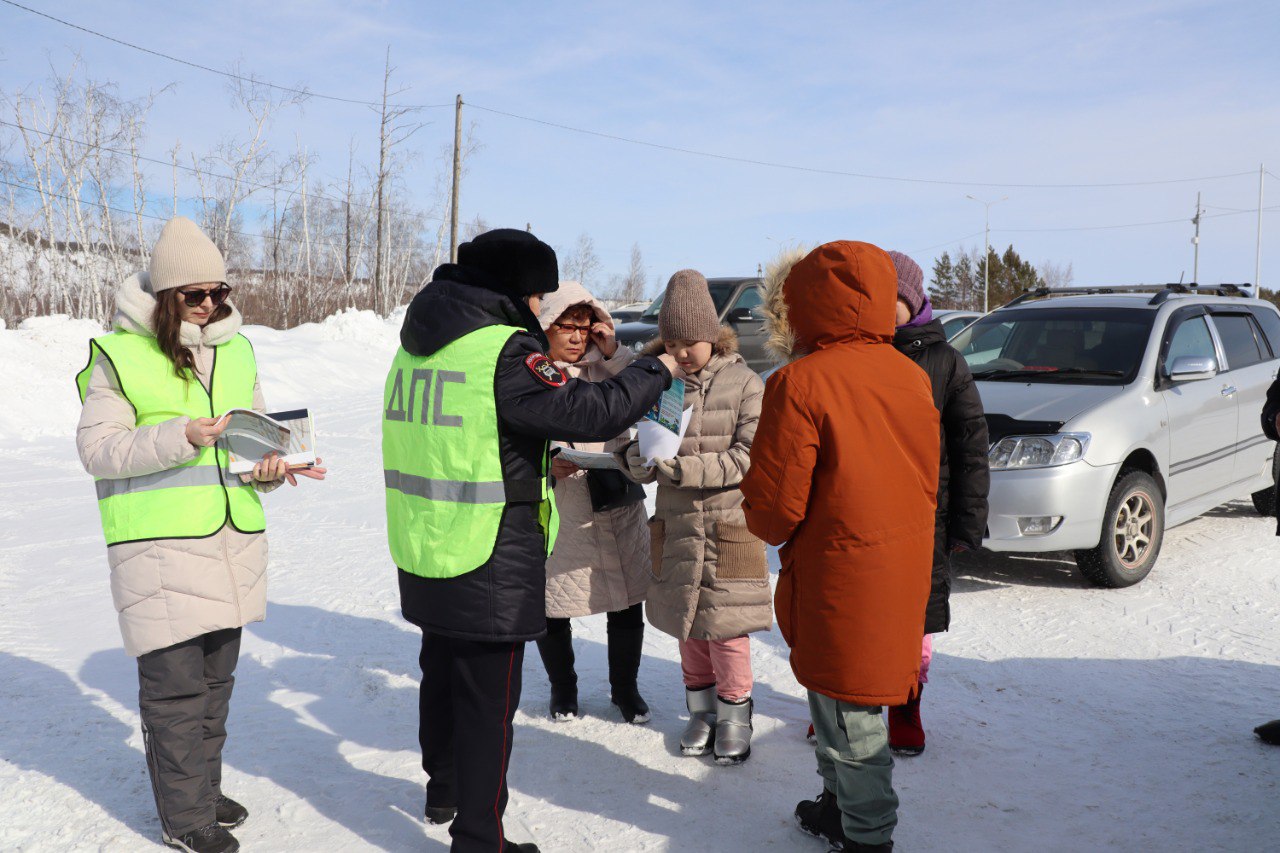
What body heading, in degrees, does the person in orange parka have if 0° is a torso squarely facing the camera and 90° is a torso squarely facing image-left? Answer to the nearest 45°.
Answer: approximately 135°

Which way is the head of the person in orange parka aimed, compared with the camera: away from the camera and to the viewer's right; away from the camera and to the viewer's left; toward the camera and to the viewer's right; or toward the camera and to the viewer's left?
away from the camera and to the viewer's left

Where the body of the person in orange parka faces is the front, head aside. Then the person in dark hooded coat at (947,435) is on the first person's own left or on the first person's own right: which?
on the first person's own right

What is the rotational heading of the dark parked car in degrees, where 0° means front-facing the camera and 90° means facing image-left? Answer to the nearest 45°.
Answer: approximately 45°

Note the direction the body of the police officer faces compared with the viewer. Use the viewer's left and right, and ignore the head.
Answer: facing away from the viewer and to the right of the viewer

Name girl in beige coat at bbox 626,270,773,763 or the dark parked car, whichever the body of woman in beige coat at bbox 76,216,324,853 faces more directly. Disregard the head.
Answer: the girl in beige coat

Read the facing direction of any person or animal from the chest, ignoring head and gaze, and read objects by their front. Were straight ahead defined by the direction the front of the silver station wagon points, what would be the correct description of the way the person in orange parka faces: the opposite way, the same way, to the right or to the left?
to the right

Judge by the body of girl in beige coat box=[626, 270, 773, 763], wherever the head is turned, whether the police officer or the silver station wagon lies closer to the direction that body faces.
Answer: the police officer

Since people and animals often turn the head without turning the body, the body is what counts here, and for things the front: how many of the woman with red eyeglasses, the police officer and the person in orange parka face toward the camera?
1

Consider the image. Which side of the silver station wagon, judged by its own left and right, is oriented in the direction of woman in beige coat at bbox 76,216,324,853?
front

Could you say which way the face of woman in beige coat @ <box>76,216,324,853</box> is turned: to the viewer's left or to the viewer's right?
to the viewer's right

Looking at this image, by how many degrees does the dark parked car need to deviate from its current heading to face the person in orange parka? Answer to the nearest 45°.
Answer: approximately 45° to its left

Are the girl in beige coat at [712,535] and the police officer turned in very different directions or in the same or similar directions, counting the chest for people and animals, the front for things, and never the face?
very different directions

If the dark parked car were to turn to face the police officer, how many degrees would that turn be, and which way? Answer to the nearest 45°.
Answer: approximately 45° to its left

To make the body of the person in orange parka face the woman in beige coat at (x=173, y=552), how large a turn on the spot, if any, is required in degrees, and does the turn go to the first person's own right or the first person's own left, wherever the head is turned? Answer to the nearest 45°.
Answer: approximately 45° to the first person's own left

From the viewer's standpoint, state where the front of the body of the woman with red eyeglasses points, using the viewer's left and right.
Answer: facing the viewer

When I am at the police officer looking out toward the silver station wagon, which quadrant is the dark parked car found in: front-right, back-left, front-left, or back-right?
front-left
